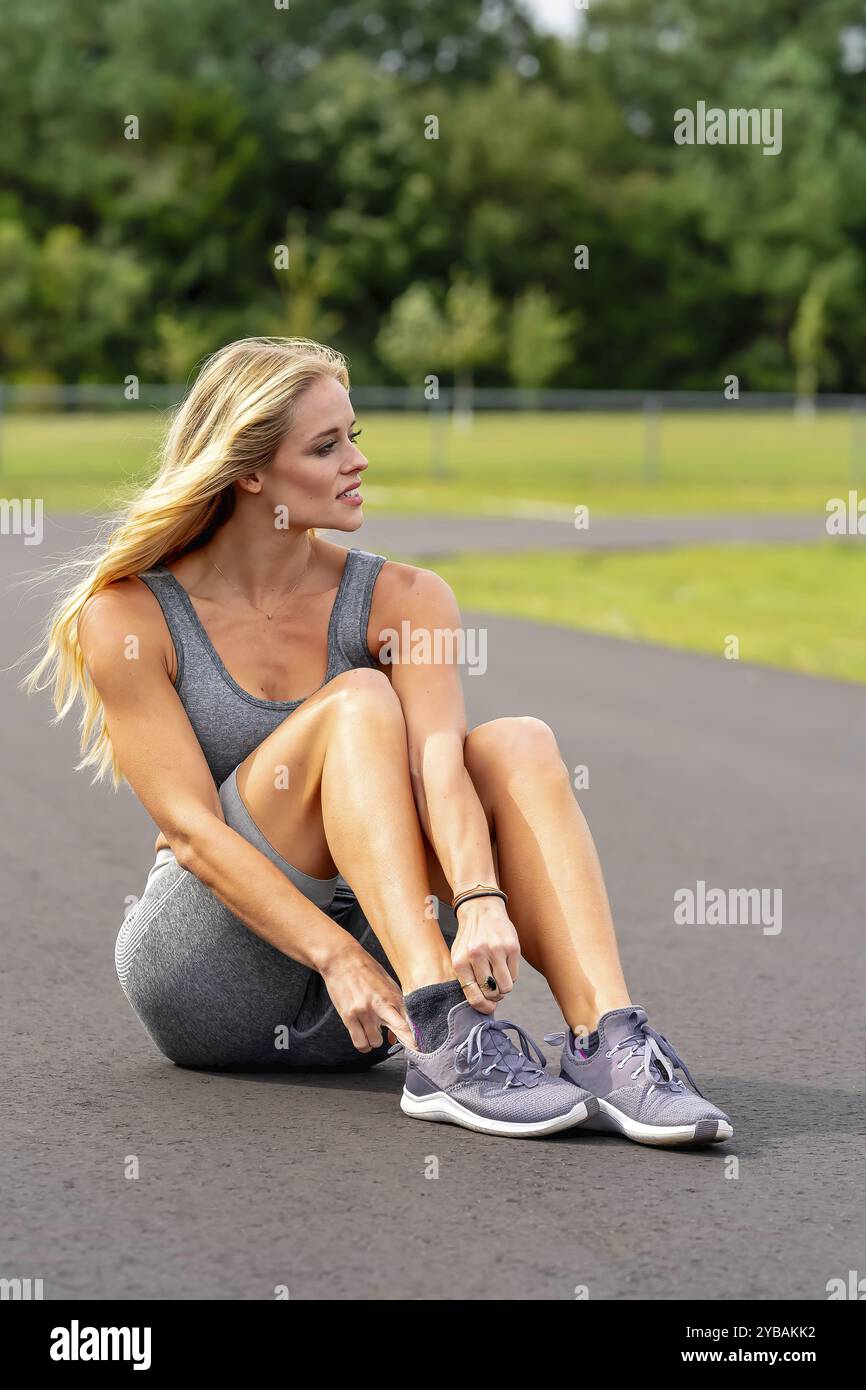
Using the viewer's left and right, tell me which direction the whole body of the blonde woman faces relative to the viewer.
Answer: facing the viewer and to the right of the viewer

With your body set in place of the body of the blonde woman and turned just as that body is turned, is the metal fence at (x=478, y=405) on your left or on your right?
on your left
